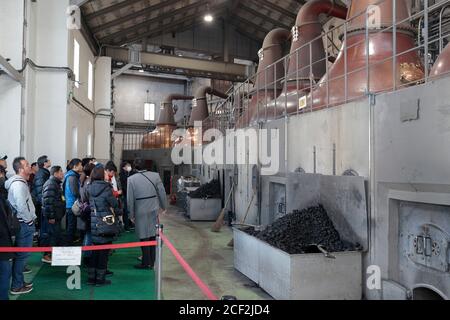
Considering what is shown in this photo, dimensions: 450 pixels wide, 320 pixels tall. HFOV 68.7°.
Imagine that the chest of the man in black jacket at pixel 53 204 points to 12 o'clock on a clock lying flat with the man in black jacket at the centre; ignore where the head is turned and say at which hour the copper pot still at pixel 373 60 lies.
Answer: The copper pot still is roughly at 1 o'clock from the man in black jacket.

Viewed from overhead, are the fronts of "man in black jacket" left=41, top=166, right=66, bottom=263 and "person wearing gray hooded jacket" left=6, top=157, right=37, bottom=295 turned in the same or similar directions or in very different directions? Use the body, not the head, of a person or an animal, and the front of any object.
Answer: same or similar directions

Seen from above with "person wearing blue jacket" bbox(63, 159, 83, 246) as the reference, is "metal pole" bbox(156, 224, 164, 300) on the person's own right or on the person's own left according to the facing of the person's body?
on the person's own right

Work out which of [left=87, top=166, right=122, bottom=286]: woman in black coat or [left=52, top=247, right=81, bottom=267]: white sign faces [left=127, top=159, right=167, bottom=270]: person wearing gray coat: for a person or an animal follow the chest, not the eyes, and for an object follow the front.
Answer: the woman in black coat

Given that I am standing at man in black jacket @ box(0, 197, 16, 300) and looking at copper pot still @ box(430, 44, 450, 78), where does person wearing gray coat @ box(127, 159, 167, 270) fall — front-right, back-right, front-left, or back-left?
front-left

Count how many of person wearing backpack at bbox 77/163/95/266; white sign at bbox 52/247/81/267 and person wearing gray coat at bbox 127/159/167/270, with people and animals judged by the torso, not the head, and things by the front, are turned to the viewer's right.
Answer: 1

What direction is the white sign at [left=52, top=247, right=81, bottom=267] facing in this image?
toward the camera

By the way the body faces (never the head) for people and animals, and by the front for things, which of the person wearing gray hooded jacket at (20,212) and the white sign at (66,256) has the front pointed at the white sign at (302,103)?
the person wearing gray hooded jacket

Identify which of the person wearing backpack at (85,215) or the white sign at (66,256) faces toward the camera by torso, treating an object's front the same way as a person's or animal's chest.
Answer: the white sign

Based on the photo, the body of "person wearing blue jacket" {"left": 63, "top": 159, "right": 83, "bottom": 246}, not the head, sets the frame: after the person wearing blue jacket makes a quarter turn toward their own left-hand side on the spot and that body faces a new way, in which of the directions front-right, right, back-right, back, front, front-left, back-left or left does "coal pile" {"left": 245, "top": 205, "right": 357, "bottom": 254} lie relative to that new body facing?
back-right

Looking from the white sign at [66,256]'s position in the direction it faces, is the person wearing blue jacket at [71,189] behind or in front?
behind

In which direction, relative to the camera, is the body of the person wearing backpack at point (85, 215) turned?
to the viewer's right

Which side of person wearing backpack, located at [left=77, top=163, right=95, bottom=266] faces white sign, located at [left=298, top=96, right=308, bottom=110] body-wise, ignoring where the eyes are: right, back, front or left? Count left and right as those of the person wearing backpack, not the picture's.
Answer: front

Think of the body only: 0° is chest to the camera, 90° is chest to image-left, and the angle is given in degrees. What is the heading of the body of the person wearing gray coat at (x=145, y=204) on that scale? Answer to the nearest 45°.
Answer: approximately 135°

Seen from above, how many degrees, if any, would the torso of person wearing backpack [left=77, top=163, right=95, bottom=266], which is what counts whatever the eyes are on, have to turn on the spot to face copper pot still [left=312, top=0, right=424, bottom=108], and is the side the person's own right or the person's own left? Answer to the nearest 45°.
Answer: approximately 45° to the person's own right

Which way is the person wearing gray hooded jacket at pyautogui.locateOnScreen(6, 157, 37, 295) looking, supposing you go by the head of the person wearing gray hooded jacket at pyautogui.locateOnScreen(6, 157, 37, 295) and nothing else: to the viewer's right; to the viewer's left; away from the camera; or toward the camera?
to the viewer's right

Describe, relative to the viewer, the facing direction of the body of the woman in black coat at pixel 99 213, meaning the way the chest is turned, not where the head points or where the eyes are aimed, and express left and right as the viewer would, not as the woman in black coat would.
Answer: facing away from the viewer and to the right of the viewer
